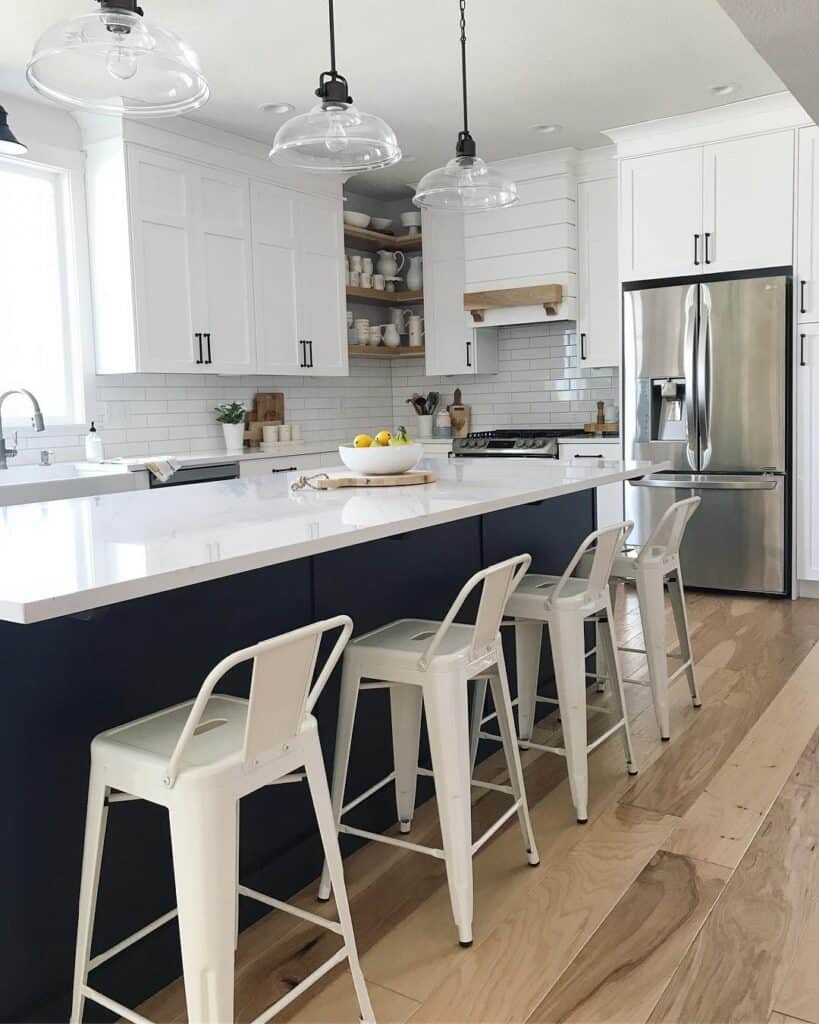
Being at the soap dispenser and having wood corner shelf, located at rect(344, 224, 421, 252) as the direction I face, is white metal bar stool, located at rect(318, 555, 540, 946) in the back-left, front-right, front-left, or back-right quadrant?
back-right

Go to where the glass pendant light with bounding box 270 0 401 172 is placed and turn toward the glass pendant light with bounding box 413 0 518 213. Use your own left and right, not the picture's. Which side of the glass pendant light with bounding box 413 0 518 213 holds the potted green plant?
left

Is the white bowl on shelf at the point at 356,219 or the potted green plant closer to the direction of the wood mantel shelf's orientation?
the potted green plant

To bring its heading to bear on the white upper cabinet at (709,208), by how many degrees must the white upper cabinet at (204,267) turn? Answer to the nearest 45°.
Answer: approximately 45° to its left

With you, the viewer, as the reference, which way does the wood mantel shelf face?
facing the viewer and to the left of the viewer

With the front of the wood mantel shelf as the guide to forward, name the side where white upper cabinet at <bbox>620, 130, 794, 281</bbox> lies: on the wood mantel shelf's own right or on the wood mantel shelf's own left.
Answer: on the wood mantel shelf's own left

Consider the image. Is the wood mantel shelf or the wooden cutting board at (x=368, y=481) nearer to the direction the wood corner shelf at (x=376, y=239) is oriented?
the wooden cutting board

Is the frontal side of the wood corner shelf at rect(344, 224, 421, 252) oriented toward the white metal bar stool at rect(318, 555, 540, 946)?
yes

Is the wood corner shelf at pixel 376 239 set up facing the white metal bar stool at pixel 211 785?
yes

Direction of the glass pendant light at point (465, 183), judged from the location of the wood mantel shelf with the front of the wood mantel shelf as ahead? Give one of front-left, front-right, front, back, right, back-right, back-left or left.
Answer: front-left

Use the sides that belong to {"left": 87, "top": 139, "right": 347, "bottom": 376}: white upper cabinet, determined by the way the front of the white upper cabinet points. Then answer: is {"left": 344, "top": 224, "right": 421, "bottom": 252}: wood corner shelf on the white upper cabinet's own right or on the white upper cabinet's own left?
on the white upper cabinet's own left

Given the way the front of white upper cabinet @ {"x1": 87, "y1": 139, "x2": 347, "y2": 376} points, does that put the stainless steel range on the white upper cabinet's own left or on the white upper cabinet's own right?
on the white upper cabinet's own left

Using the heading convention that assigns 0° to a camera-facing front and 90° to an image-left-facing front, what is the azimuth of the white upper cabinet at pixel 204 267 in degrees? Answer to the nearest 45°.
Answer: approximately 315°

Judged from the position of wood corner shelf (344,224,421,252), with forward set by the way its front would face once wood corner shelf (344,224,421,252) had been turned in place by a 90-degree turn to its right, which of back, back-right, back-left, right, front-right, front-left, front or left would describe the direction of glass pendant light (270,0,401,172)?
left

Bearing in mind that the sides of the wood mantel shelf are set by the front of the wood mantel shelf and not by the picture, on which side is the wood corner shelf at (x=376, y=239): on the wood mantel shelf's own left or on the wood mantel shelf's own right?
on the wood mantel shelf's own right

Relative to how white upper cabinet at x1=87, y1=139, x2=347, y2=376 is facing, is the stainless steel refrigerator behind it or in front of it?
in front
